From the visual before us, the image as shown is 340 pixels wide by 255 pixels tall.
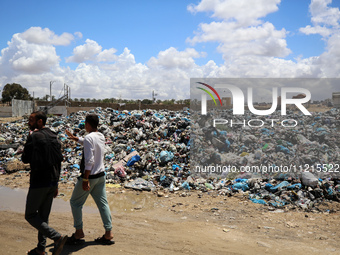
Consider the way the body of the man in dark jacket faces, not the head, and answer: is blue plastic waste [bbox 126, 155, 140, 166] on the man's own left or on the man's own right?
on the man's own right

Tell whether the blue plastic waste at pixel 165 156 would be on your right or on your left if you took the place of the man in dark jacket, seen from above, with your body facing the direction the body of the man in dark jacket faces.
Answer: on your right

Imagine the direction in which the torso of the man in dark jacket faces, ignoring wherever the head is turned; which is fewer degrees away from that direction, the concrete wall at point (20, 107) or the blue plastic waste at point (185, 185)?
the concrete wall
